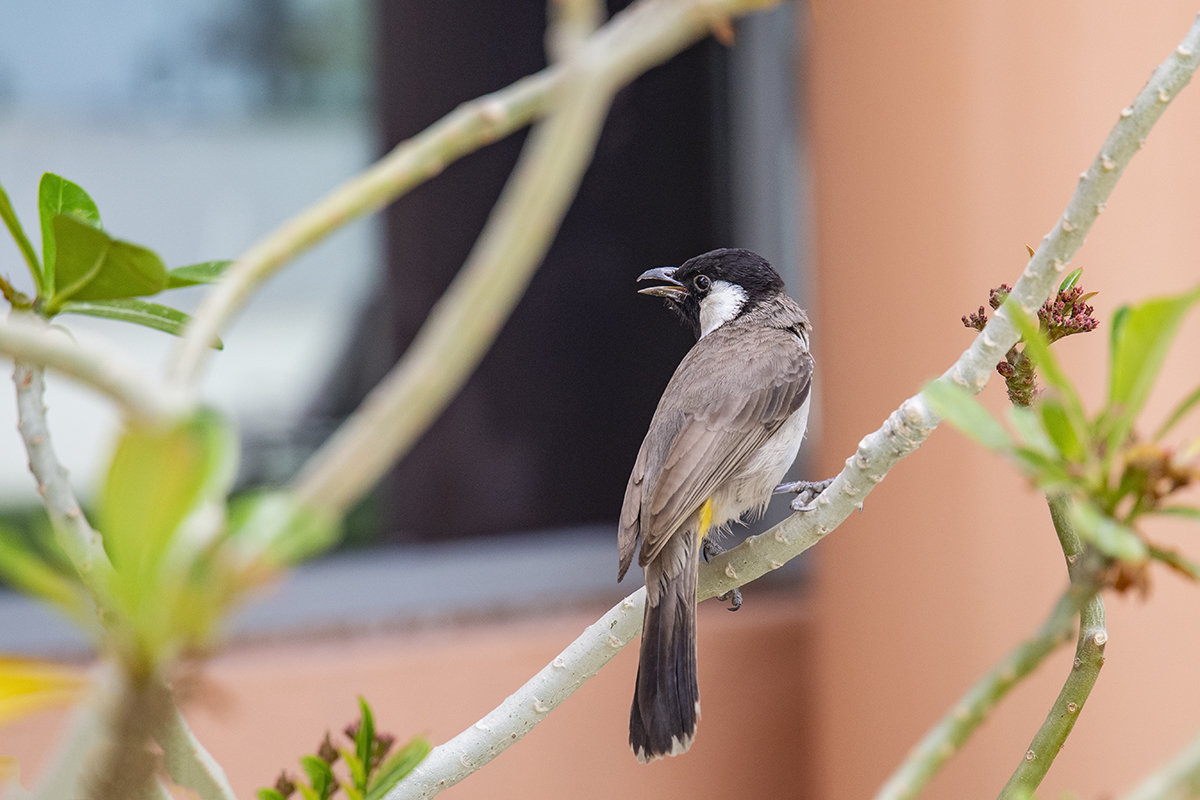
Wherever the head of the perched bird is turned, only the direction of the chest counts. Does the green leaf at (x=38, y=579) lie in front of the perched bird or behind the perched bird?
behind

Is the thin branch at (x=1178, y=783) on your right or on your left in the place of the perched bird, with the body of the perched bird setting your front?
on your right

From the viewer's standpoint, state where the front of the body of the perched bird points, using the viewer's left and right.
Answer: facing away from the viewer and to the right of the viewer
